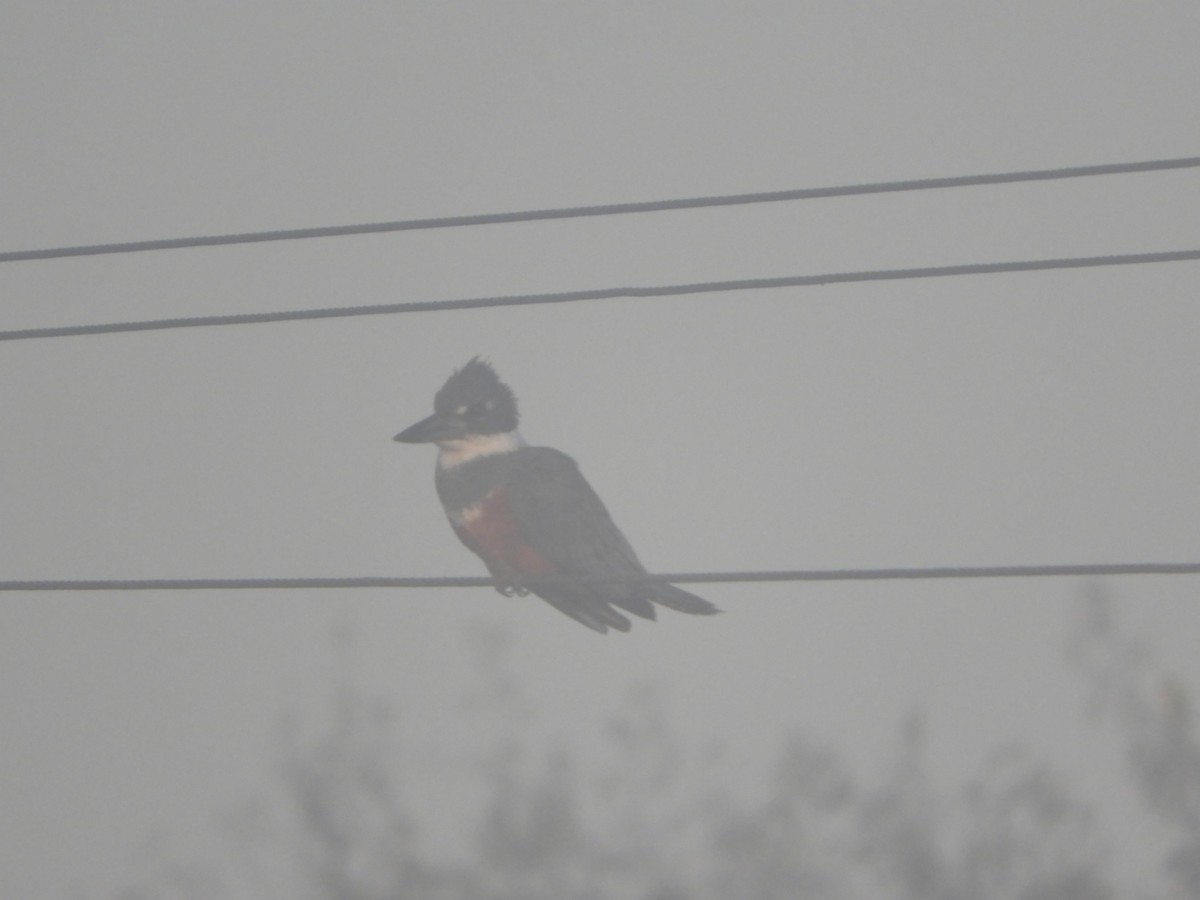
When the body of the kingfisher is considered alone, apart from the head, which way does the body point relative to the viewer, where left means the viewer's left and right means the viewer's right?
facing to the left of the viewer
